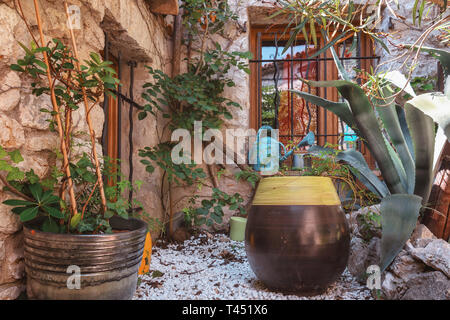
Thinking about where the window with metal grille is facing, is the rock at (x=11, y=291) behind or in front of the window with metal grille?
in front

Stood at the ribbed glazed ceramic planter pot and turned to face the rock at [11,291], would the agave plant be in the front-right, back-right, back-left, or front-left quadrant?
back-right

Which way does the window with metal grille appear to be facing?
toward the camera

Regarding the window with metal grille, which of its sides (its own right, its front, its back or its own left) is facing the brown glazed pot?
front

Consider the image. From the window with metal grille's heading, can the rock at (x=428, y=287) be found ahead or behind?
ahead

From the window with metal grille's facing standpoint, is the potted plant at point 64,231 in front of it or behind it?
in front

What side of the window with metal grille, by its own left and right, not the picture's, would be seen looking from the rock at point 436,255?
front

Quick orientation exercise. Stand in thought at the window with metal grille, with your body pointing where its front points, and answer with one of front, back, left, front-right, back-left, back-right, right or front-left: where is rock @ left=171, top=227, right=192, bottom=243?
front-right

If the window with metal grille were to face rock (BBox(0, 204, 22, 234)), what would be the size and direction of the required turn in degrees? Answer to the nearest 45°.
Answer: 0° — it already faces it

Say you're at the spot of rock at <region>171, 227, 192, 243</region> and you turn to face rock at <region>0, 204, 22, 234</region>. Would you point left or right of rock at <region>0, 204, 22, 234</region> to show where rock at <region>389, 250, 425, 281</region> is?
left

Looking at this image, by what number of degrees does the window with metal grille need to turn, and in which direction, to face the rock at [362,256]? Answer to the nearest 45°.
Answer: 0° — it already faces it

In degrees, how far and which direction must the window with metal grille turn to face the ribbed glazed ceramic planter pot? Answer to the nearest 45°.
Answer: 0° — it already faces it
